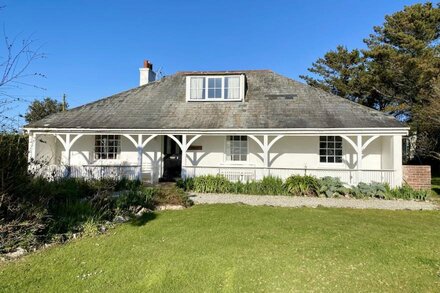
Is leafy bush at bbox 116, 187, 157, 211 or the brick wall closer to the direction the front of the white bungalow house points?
the leafy bush

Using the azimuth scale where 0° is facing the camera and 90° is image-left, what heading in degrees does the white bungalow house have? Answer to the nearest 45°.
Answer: approximately 0°

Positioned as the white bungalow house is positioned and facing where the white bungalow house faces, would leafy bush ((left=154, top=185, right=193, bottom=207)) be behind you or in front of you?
in front

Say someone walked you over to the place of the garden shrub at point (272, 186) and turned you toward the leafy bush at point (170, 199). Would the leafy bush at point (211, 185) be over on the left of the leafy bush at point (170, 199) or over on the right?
right

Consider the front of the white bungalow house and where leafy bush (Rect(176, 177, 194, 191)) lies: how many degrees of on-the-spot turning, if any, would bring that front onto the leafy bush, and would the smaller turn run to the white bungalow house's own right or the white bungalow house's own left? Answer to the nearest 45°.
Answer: approximately 45° to the white bungalow house's own right

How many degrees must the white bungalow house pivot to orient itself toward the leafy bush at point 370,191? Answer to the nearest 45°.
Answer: approximately 45° to its left

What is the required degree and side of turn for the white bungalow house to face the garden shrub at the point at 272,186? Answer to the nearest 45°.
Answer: approximately 45° to its left

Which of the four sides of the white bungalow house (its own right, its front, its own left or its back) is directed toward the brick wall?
left
